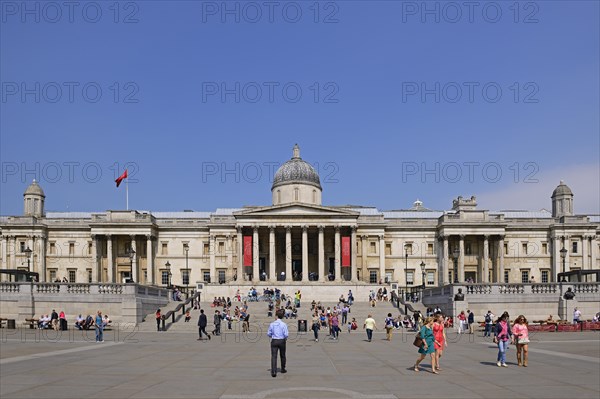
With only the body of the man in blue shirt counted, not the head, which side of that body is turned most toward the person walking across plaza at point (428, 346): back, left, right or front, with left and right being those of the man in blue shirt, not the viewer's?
right

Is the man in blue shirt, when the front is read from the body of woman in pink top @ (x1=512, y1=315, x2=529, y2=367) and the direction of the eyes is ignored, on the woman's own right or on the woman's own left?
on the woman's own right

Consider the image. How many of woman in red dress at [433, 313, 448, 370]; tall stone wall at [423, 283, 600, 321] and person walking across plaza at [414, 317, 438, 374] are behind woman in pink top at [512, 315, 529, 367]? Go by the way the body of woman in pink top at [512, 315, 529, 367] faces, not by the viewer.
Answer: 1

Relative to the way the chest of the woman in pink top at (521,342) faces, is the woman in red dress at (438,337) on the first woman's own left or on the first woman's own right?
on the first woman's own right

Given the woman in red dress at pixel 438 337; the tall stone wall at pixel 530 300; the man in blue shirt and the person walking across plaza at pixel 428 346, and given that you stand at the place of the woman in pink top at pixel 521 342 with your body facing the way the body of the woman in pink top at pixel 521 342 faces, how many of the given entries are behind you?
1

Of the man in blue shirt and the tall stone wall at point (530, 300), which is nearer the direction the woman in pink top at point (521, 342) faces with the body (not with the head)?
the man in blue shirt

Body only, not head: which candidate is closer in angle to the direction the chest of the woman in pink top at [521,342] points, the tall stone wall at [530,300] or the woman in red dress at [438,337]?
the woman in red dress

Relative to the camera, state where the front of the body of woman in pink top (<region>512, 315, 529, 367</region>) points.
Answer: toward the camera

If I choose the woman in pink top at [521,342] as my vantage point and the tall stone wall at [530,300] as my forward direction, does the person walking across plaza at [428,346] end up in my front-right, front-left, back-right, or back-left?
back-left
